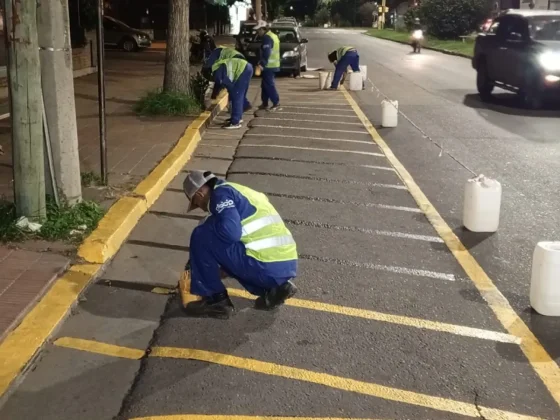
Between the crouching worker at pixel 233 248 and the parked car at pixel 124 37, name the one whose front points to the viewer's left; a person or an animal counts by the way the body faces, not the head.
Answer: the crouching worker

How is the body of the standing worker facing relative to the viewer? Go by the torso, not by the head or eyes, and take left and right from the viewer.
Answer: facing to the left of the viewer

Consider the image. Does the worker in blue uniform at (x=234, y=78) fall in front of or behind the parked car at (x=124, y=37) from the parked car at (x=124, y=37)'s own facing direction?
in front

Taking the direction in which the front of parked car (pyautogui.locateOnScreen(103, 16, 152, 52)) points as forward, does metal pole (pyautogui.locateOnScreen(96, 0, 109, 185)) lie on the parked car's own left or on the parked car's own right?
on the parked car's own right

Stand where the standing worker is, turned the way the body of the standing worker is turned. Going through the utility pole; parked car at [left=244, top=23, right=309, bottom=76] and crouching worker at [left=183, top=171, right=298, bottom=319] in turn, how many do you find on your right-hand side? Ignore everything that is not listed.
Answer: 1

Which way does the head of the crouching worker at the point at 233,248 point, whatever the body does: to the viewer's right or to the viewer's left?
to the viewer's left

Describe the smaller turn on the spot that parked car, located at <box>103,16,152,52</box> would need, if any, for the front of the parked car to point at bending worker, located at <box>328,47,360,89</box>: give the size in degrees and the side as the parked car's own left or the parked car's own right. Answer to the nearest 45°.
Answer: approximately 45° to the parked car's own right

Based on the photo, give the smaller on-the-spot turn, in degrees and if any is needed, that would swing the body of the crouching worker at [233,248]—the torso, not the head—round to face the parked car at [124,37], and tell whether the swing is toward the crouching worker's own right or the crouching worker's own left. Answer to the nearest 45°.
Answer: approximately 90° to the crouching worker's own right

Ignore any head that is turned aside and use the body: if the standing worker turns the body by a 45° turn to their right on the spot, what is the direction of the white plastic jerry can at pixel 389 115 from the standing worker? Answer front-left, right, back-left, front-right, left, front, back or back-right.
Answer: back

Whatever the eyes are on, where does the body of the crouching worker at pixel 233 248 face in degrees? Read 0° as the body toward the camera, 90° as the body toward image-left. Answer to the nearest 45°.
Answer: approximately 90°

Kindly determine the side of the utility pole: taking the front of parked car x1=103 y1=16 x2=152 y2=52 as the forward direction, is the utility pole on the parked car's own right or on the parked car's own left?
on the parked car's own right
